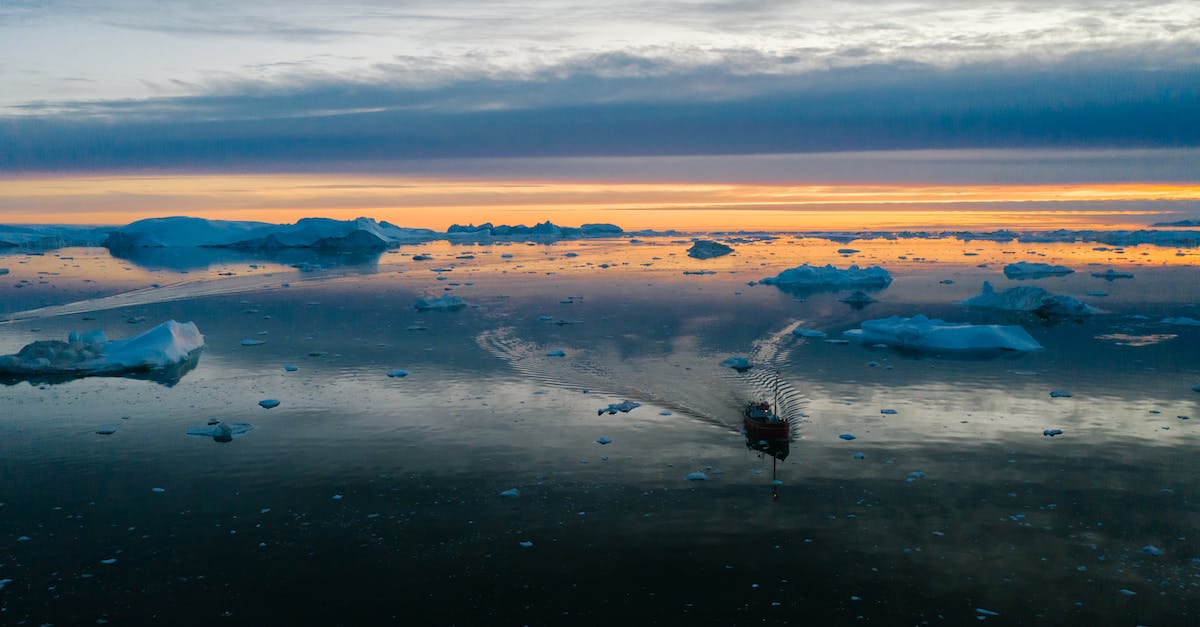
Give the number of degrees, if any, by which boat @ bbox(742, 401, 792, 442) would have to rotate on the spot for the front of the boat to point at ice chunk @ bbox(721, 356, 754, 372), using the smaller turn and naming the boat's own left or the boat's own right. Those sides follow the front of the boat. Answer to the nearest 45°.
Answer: approximately 135° to the boat's own left

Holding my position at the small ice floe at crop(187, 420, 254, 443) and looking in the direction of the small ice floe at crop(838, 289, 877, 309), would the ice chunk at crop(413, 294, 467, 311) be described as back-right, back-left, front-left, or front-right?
front-left

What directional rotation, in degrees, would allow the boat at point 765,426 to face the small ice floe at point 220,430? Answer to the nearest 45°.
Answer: approximately 135° to its right

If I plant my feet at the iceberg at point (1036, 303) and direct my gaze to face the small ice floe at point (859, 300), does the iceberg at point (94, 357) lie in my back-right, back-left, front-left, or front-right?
front-left

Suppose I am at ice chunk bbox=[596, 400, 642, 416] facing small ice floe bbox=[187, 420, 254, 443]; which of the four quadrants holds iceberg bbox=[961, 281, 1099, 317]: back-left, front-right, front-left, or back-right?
back-right

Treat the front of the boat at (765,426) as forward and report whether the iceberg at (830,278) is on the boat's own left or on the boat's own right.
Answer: on the boat's own left

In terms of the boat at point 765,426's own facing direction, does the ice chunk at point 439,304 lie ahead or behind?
behind

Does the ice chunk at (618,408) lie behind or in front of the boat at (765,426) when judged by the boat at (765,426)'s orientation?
behind

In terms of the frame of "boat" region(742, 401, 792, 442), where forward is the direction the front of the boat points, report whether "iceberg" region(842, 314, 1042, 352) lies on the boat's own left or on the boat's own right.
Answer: on the boat's own left

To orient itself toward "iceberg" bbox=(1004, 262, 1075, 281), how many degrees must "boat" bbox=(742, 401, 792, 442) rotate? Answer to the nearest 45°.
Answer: approximately 135° to its left

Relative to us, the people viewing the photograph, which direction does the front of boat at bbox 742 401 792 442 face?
facing the viewer and to the right of the viewer

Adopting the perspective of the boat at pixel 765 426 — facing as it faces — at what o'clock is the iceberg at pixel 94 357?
The iceberg is roughly at 5 o'clock from the boat.
